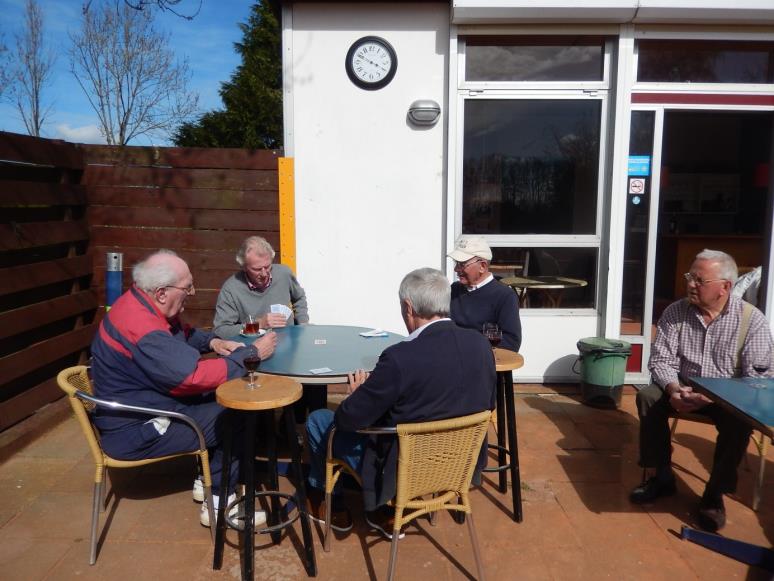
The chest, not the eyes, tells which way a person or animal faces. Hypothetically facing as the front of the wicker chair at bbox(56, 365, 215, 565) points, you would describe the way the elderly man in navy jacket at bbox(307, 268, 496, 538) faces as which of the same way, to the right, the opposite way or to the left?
to the left

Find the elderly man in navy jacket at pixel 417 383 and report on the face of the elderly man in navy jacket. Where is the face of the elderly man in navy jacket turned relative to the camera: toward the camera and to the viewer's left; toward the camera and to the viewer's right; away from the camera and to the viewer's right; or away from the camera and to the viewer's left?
away from the camera and to the viewer's left

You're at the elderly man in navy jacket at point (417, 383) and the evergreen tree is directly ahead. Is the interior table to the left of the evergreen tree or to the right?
right

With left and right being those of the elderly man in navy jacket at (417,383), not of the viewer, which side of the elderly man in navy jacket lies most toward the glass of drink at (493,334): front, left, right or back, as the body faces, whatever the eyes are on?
right

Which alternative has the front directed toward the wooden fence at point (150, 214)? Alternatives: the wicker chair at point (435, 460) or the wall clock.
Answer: the wicker chair

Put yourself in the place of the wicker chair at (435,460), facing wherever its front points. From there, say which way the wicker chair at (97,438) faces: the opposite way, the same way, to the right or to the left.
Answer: to the right

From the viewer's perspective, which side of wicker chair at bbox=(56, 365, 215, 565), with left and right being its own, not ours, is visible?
right

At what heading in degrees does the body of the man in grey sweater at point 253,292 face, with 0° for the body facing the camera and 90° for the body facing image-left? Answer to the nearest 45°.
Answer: approximately 315°

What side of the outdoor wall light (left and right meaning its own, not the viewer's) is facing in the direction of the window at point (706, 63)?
left

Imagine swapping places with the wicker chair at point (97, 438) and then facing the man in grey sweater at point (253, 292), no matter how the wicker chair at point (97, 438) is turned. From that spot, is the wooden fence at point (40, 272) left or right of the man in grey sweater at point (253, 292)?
left
